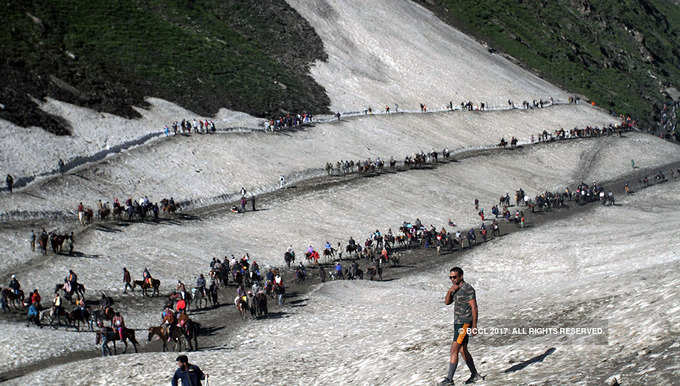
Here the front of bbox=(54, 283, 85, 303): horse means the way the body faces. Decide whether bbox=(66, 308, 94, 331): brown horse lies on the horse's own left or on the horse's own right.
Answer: on the horse's own left

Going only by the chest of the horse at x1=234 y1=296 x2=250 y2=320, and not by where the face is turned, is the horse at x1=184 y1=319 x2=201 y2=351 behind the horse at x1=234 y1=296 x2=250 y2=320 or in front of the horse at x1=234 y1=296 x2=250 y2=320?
in front

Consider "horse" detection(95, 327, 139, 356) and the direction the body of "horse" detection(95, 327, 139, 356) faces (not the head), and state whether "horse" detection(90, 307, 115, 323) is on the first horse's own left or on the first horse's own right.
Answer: on the first horse's own right

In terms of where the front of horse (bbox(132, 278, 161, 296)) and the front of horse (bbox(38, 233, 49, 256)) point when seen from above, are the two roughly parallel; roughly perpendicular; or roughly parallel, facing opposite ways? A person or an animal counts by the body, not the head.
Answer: roughly perpendicular

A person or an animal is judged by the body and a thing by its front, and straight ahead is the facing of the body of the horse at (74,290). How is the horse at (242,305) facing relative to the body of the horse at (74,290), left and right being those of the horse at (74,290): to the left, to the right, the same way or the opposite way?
to the left
